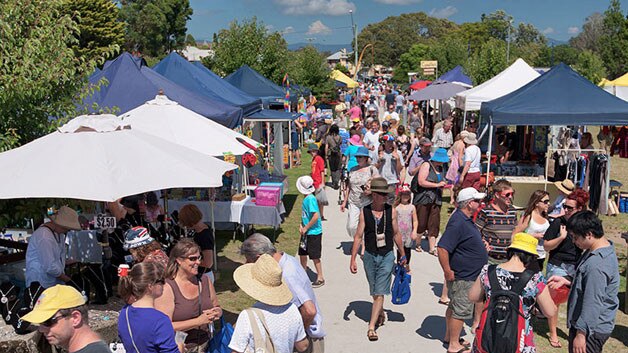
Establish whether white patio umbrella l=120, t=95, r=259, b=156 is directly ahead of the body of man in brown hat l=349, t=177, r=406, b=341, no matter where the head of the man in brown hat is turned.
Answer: no

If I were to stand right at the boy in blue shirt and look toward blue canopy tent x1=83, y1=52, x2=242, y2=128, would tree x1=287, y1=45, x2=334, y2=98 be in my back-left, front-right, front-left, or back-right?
front-right

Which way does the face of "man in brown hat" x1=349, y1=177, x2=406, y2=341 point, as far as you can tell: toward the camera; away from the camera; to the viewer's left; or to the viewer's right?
toward the camera

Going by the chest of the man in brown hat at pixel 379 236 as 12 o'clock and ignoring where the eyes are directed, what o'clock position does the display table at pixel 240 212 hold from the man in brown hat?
The display table is roughly at 5 o'clock from the man in brown hat.

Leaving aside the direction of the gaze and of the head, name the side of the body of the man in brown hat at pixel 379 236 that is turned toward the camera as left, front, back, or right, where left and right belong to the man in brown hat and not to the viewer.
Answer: front

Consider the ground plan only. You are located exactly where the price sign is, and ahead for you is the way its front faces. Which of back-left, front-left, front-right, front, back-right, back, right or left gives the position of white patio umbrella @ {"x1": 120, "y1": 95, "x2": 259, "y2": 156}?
back-left

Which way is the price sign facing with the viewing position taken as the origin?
facing the viewer

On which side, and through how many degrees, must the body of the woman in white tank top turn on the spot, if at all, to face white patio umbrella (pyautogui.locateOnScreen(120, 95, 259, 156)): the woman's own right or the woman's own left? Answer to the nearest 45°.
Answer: approximately 135° to the woman's own right

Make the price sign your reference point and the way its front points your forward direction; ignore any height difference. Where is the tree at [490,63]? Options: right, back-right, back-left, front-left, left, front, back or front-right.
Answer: back-left

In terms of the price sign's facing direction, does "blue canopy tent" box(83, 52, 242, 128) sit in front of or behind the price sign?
behind

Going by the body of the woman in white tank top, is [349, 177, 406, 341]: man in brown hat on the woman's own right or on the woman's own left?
on the woman's own right

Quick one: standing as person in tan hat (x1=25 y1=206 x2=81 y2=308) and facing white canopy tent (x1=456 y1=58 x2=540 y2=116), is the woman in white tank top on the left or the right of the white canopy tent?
right

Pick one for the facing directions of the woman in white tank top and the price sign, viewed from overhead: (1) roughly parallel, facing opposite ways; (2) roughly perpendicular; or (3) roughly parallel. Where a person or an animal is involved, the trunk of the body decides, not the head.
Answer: roughly parallel

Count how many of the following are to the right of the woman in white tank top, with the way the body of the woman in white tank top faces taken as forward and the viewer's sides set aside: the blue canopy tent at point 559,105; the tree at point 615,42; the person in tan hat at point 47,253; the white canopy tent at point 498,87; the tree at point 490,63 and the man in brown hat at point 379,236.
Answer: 2

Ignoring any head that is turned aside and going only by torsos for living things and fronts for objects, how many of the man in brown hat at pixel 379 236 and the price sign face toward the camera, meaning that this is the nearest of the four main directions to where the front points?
2
